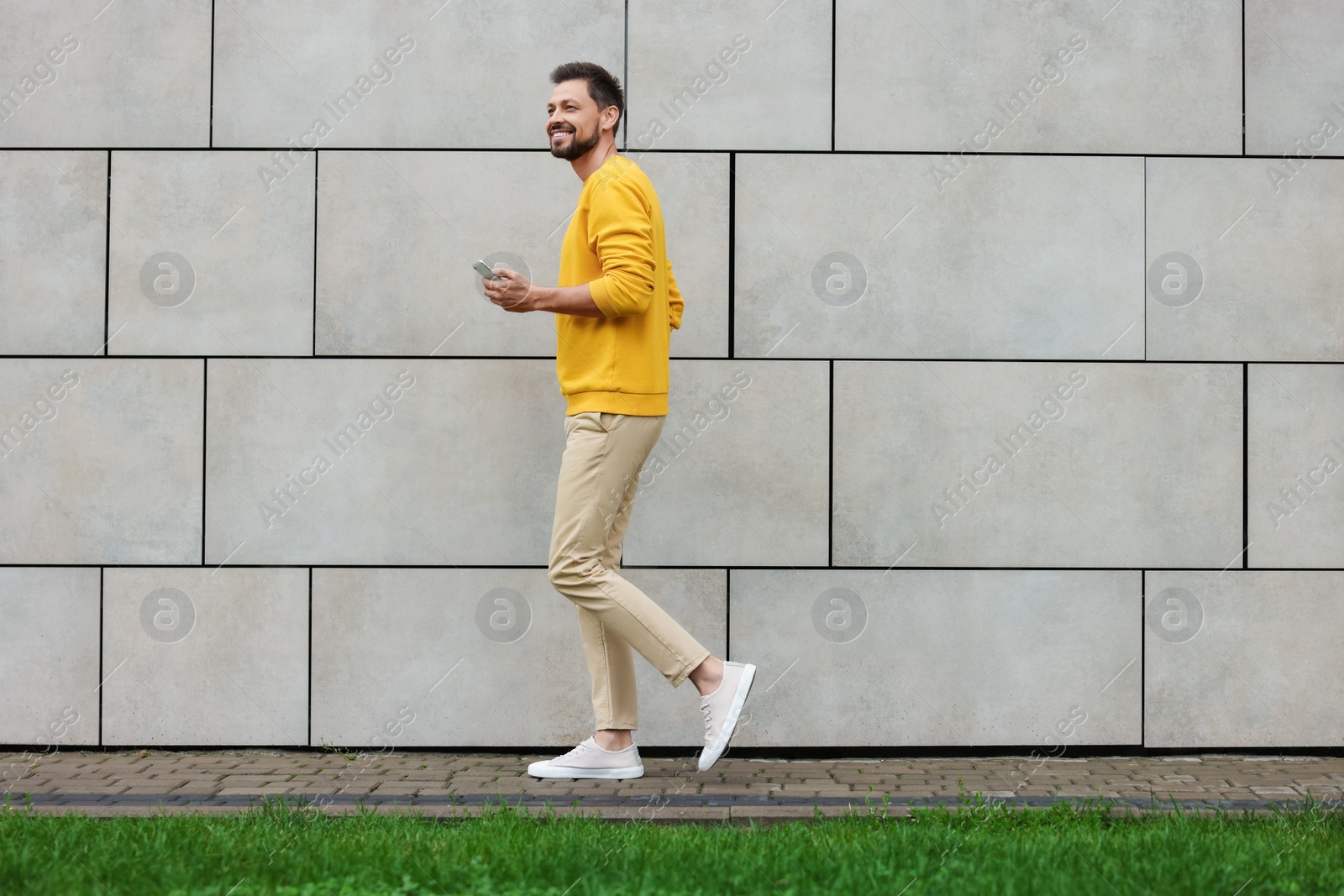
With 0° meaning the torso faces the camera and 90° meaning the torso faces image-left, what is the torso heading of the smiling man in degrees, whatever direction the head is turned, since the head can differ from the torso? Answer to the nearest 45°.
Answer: approximately 90°
